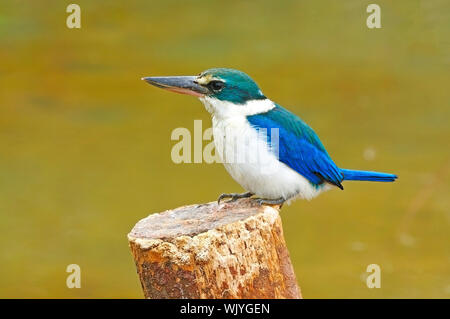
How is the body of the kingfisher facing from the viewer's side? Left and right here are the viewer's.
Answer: facing to the left of the viewer
